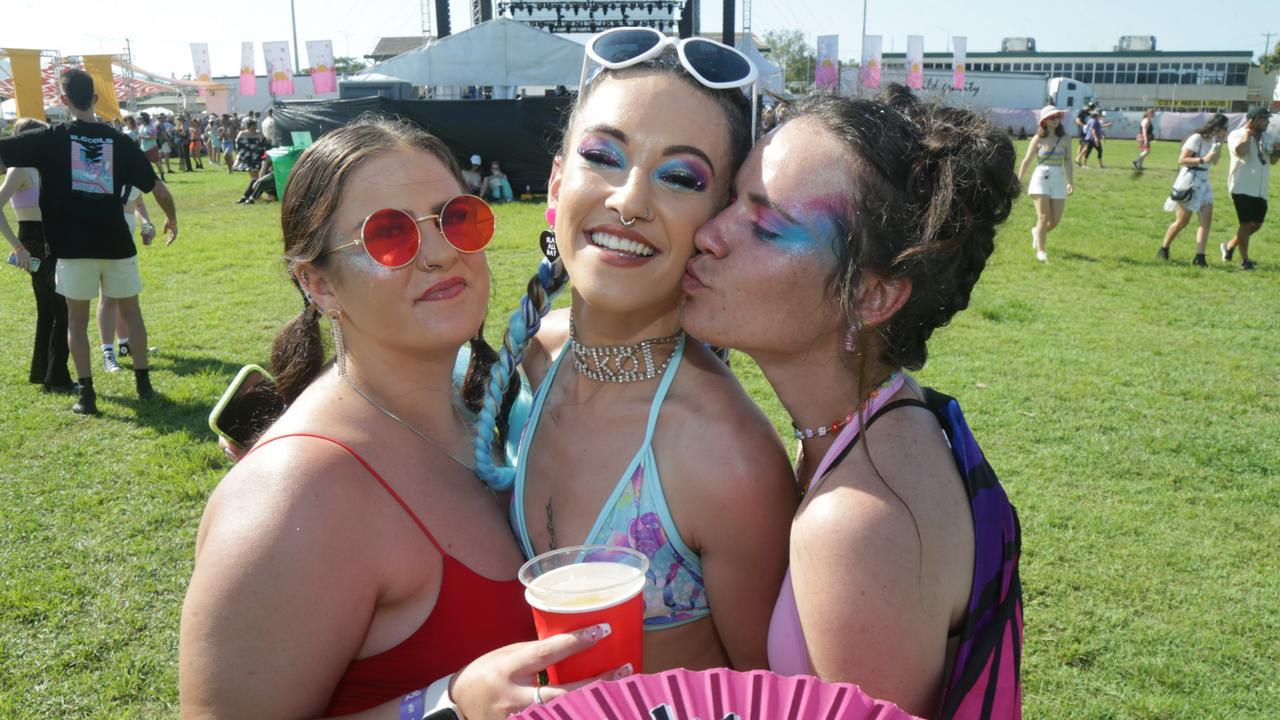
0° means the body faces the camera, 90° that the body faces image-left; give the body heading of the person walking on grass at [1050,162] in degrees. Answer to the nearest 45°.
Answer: approximately 0°

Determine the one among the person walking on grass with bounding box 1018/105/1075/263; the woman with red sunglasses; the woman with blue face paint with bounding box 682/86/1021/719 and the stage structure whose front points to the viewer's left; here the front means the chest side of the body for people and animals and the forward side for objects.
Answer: the woman with blue face paint

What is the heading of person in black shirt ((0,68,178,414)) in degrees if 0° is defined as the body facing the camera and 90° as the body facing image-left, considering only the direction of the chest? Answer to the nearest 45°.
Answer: approximately 180°

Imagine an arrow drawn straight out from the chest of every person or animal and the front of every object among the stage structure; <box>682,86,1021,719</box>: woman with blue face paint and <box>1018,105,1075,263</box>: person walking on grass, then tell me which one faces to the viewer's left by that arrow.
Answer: the woman with blue face paint

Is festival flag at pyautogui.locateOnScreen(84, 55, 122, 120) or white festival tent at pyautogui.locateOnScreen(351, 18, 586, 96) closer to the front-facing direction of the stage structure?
the white festival tent

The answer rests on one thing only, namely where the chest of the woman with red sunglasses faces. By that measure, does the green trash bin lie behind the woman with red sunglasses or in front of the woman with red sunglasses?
behind

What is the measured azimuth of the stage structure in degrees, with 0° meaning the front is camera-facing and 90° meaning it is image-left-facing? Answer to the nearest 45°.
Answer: approximately 0°

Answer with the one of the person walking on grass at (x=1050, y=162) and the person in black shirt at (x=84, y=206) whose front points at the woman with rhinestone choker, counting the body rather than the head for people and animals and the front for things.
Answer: the person walking on grass

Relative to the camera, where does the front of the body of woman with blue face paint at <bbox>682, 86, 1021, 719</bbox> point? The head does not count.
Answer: to the viewer's left

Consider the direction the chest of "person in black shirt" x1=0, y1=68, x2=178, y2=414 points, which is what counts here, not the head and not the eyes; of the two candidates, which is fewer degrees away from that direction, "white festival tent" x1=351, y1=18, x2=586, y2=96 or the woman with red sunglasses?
the white festival tent

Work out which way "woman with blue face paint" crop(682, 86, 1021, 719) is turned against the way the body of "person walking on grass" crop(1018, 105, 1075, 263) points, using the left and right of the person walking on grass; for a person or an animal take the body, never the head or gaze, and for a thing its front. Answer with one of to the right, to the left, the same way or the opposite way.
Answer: to the right
